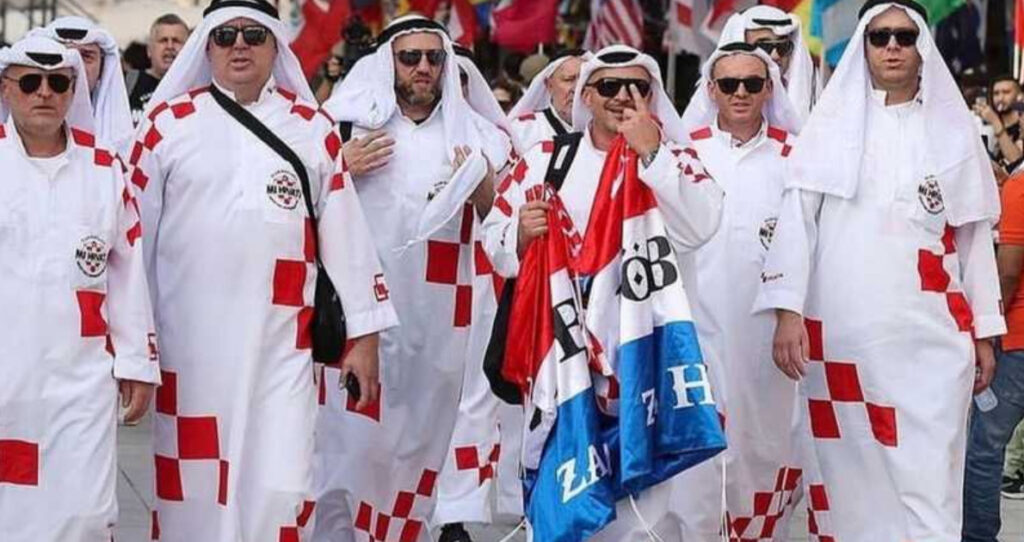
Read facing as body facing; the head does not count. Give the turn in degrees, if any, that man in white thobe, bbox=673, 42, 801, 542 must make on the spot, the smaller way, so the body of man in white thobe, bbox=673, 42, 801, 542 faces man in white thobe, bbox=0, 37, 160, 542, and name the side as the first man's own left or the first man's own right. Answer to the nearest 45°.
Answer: approximately 45° to the first man's own right

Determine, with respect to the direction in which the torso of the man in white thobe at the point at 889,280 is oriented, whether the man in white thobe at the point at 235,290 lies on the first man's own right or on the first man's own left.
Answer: on the first man's own right

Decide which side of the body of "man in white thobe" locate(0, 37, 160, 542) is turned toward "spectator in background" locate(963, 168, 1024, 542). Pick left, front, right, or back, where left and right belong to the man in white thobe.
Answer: left

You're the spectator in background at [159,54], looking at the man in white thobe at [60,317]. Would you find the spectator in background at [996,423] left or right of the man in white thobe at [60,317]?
left

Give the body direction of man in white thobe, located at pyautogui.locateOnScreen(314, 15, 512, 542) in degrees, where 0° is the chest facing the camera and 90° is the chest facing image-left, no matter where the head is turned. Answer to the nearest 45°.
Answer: approximately 0°

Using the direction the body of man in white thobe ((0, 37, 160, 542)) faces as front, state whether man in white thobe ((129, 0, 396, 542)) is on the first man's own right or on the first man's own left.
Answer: on the first man's own left
